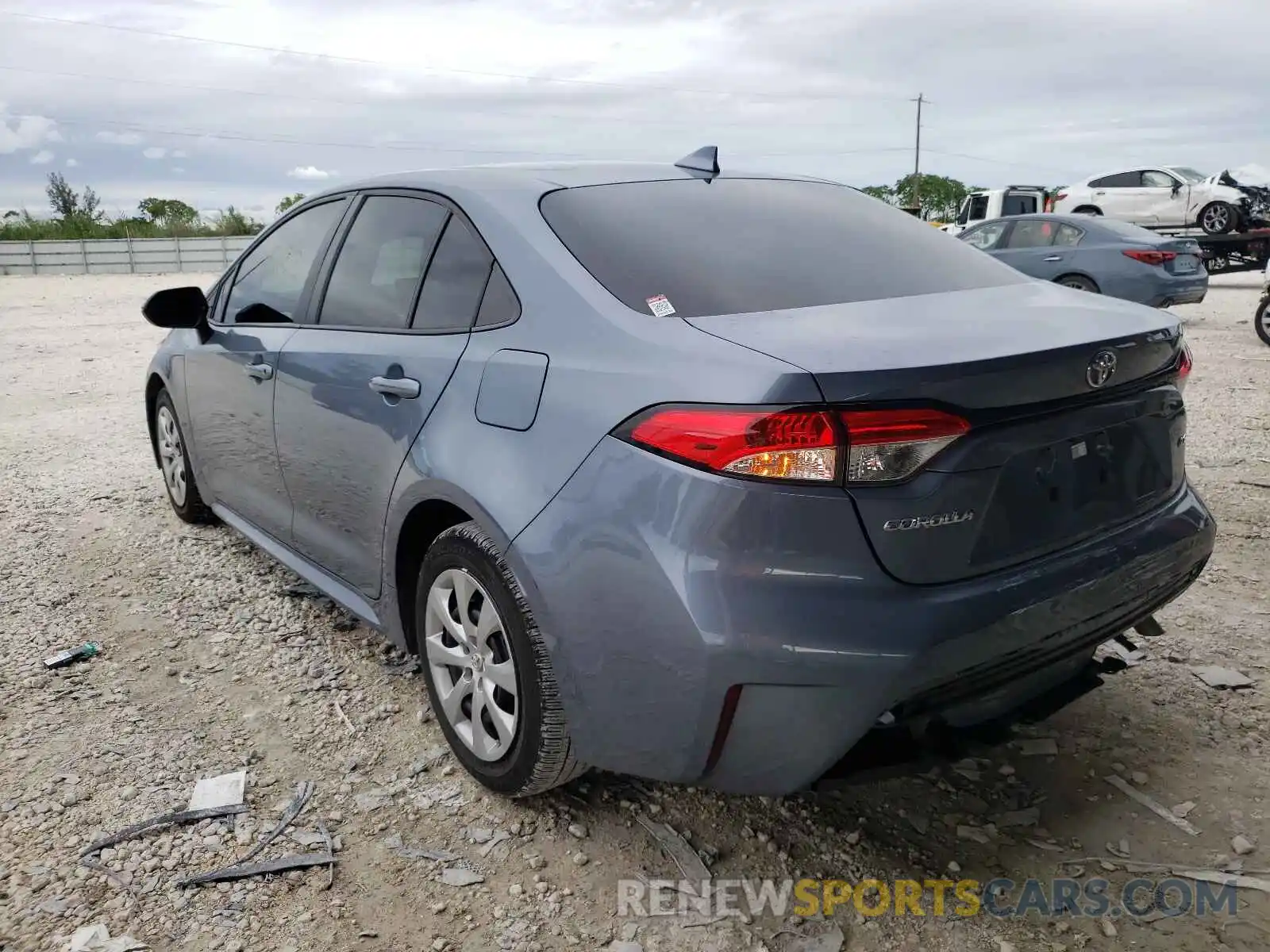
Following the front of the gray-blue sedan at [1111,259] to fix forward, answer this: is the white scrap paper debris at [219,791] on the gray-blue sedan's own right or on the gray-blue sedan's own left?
on the gray-blue sedan's own left

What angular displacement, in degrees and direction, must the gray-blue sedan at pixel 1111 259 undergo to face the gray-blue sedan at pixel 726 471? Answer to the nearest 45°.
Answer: approximately 135° to its left

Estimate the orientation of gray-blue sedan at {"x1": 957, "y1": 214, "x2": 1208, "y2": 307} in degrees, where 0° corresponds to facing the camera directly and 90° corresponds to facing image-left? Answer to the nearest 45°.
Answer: approximately 135°

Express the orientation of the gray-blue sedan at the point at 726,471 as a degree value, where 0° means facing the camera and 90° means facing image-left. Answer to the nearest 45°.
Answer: approximately 135°

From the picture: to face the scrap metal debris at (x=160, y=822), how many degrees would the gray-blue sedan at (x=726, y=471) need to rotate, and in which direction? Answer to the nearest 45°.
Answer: approximately 135° to its left

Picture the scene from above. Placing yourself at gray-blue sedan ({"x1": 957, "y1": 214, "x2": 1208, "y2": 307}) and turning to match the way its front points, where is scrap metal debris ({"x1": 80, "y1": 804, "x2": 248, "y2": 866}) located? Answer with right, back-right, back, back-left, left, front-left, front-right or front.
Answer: back-left

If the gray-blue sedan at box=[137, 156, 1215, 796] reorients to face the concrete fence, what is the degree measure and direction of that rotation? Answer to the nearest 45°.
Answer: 0° — it already faces it

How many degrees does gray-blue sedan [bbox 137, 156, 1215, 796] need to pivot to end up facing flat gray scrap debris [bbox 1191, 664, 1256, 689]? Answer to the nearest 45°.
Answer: approximately 90° to its right

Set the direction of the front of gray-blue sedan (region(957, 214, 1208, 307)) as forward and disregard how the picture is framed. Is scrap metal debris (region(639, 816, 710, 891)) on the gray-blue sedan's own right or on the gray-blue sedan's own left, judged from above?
on the gray-blue sedan's own left
